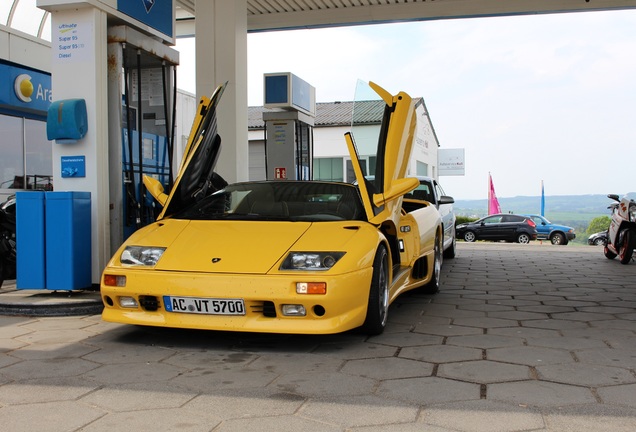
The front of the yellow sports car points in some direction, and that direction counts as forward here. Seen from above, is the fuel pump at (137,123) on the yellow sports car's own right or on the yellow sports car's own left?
on the yellow sports car's own right

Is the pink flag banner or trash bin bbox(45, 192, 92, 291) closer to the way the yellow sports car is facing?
the trash bin

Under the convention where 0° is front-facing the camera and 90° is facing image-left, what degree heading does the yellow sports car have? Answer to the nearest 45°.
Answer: approximately 45°

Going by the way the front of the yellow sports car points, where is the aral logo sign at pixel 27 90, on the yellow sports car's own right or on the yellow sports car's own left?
on the yellow sports car's own right

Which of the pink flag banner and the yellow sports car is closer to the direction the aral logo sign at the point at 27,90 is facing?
the yellow sports car

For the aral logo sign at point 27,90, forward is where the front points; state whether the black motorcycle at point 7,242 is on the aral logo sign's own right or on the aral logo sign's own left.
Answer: on the aral logo sign's own right

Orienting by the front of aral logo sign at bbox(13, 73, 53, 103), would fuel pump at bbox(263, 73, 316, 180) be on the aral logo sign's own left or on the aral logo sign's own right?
on the aral logo sign's own left

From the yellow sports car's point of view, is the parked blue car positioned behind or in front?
behind

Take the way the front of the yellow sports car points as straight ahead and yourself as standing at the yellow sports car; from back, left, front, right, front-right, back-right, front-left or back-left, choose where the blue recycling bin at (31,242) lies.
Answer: right

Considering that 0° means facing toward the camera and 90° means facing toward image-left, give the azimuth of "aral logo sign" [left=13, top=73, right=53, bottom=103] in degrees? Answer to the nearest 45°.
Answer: approximately 315°

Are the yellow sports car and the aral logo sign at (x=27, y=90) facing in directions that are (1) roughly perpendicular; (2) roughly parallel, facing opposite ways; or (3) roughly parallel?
roughly perpendicular

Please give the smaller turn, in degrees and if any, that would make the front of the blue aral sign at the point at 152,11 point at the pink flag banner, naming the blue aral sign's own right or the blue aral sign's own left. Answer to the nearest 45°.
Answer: approximately 90° to the blue aral sign's own left
